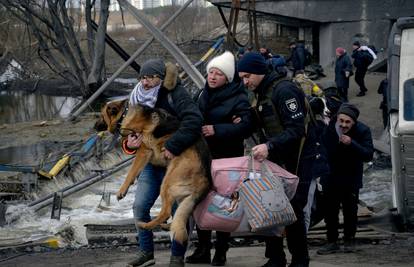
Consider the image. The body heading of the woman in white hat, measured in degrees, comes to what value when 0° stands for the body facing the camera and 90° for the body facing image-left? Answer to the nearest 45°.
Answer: approximately 45°

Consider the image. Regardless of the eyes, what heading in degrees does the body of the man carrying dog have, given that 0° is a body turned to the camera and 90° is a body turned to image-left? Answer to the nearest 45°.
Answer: approximately 45°

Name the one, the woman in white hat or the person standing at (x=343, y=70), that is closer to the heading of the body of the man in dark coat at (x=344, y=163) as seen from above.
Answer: the woman in white hat

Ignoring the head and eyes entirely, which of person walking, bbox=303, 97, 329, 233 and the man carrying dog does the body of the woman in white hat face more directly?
the man carrying dog
